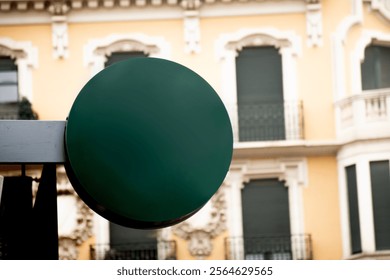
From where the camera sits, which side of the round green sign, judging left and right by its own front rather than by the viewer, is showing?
front
